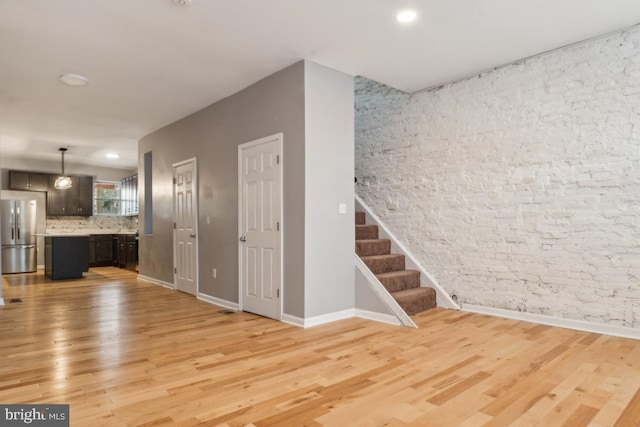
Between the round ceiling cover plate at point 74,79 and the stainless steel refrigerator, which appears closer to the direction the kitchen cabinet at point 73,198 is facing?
the round ceiling cover plate

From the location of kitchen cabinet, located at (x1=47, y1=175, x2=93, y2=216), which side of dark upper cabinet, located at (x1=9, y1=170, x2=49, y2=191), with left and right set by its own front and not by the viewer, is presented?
left

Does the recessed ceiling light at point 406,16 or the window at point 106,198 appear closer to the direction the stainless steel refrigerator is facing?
the recessed ceiling light

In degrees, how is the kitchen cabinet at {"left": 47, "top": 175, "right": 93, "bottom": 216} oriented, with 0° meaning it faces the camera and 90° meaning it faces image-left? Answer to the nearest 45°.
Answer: approximately 0°

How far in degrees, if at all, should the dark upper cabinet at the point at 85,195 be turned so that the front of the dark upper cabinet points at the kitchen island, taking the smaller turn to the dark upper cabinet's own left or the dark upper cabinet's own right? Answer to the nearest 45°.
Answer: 0° — it already faces it

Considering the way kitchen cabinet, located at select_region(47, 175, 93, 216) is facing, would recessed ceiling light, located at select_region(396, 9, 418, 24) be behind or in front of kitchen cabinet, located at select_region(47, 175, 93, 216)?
in front

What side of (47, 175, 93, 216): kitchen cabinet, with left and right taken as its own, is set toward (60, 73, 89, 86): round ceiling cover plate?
front

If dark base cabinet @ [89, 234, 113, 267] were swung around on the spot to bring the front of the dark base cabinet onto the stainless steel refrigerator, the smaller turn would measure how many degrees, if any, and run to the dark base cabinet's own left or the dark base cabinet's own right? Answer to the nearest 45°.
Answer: approximately 45° to the dark base cabinet's own right
